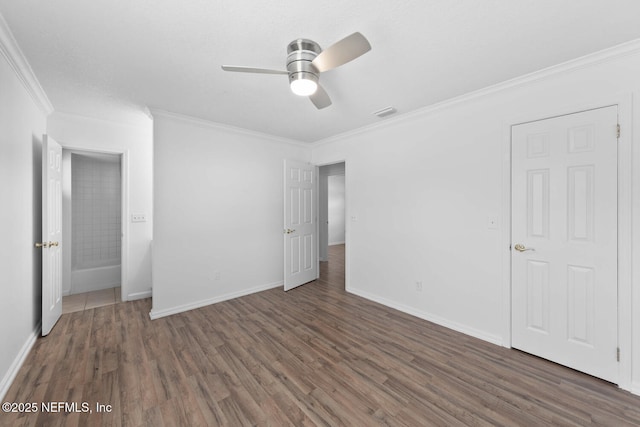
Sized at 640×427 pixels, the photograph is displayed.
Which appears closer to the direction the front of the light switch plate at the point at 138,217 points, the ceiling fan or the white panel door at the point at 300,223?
the ceiling fan

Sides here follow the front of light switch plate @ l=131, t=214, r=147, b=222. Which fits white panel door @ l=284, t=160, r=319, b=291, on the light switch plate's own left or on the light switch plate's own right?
on the light switch plate's own left

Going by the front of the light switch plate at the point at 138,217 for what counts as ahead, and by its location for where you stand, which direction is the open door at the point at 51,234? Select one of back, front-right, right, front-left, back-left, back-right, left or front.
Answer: front-right

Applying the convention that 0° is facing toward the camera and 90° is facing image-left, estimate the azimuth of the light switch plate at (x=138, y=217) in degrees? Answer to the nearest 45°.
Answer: approximately 0°

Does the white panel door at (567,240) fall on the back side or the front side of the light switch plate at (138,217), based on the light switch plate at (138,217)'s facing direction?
on the front side

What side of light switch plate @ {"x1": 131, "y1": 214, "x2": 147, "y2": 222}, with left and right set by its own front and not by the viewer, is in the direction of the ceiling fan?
front
